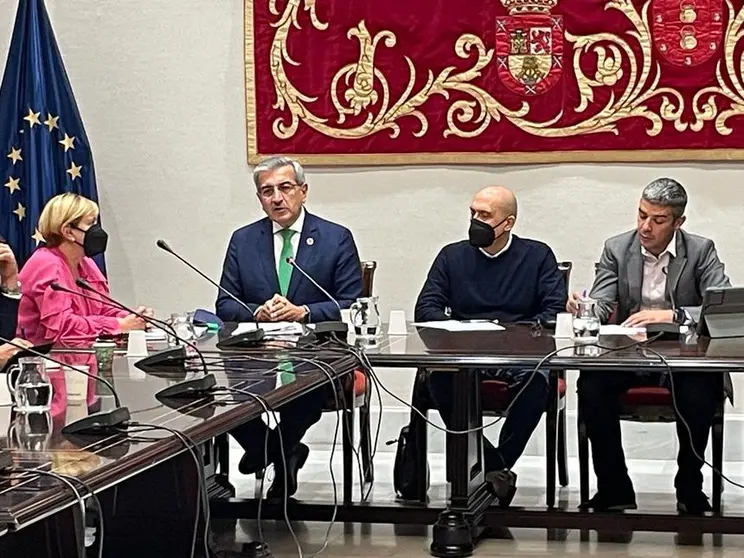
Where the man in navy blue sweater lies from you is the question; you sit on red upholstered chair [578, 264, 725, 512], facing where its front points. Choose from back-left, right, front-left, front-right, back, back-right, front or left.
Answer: back-right

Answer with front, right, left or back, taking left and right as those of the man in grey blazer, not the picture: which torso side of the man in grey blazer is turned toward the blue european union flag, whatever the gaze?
right

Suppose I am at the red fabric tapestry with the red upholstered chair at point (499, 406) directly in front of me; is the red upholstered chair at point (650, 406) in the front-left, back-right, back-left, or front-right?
front-left

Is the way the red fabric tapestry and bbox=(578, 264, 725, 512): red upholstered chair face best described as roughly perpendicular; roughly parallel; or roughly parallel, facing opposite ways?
roughly parallel

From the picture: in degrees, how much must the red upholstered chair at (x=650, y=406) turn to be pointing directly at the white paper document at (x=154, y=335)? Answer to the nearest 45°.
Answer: approximately 90° to its right

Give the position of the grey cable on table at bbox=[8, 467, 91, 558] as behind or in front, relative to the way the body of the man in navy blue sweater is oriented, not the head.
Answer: in front

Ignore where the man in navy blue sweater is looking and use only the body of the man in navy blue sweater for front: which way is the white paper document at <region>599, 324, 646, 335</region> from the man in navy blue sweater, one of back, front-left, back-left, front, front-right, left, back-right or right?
front-left

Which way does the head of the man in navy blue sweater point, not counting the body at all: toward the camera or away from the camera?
toward the camera

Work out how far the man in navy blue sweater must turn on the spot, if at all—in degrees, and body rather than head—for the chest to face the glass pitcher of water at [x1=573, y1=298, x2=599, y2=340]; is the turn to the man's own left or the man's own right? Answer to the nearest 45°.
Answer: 0° — they already face it

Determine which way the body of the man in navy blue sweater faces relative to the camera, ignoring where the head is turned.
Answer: toward the camera

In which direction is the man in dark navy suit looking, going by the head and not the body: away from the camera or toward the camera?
toward the camera

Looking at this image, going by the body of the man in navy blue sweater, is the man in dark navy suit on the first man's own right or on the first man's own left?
on the first man's own right

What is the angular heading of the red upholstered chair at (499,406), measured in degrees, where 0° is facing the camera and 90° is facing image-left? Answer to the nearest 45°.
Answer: approximately 0°

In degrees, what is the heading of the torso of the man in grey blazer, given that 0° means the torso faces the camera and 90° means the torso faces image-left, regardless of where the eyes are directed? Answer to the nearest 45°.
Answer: approximately 0°
